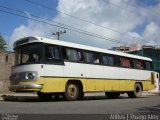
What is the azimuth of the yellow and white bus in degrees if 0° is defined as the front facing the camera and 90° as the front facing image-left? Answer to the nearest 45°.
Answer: approximately 45°
